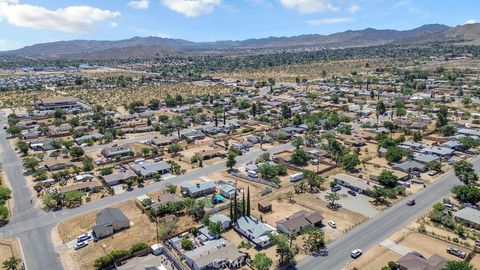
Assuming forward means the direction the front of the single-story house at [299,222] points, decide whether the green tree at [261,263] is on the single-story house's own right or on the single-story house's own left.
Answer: on the single-story house's own right

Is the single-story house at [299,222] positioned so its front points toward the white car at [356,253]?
yes

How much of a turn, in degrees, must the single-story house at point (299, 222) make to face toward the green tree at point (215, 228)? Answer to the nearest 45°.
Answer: approximately 135° to its right

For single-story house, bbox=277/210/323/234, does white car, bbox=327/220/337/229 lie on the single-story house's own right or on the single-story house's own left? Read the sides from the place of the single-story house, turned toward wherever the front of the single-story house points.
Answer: on the single-story house's own left

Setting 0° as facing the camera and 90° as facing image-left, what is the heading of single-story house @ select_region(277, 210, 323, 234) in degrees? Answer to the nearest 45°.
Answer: approximately 315°

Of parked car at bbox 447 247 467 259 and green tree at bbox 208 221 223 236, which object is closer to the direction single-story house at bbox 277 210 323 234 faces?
the parked car

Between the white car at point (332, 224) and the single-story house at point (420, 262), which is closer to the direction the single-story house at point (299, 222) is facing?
the single-story house

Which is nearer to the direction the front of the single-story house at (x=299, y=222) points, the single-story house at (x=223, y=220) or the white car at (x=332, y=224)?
the white car

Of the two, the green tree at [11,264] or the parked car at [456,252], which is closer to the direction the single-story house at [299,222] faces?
the parked car

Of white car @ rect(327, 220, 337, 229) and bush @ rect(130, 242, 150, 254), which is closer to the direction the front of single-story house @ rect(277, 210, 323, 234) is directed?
the white car
